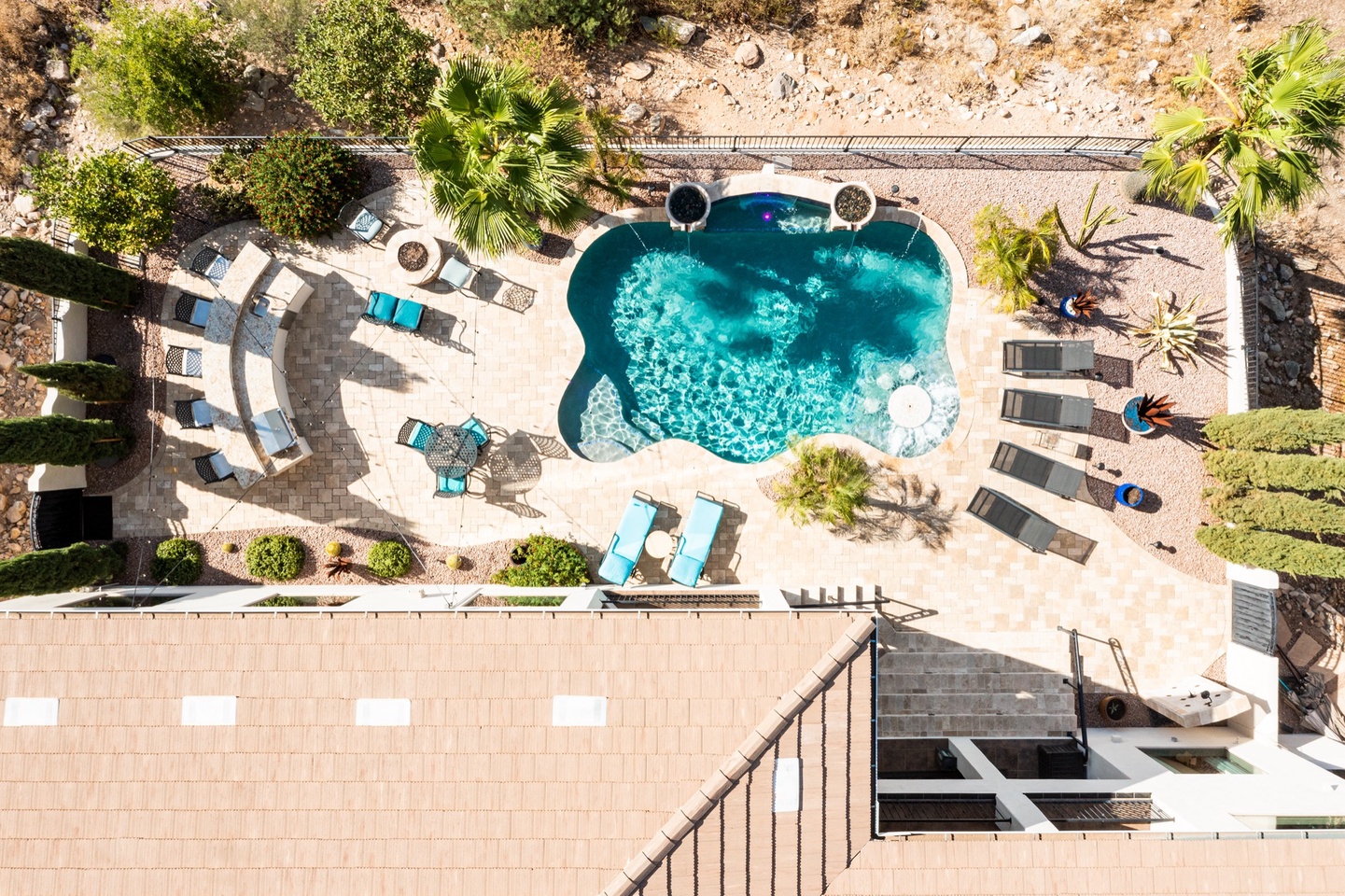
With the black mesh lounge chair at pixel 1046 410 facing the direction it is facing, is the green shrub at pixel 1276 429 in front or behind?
behind

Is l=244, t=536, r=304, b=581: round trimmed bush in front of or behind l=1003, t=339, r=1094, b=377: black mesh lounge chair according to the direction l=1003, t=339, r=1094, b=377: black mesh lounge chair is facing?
in front

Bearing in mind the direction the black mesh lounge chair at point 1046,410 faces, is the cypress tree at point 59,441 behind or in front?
in front

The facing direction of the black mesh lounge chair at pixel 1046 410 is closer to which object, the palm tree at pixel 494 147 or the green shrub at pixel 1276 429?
the palm tree

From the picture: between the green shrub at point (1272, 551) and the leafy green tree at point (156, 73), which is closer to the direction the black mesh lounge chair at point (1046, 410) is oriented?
the leafy green tree

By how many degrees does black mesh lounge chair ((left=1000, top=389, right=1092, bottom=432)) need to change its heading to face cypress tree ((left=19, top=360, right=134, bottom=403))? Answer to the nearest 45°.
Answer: approximately 45° to its left

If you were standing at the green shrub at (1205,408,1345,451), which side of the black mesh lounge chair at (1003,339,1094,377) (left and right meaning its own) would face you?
back

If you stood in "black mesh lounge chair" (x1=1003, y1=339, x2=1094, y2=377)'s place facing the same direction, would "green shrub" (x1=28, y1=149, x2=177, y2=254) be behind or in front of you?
in front

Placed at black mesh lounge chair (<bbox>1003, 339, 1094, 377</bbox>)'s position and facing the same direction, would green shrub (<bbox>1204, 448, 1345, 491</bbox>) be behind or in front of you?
behind

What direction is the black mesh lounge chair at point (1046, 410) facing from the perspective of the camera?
to the viewer's left

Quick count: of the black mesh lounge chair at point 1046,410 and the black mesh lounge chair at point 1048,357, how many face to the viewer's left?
2

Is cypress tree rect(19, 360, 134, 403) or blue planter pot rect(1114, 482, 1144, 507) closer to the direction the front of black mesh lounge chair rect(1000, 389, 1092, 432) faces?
the cypress tree

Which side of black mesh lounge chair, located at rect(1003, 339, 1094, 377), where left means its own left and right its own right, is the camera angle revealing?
left

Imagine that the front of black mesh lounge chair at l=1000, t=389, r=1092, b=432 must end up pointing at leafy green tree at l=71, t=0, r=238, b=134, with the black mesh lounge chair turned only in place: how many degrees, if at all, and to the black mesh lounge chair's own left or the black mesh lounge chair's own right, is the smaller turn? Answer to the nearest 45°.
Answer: approximately 45° to the black mesh lounge chair's own left
